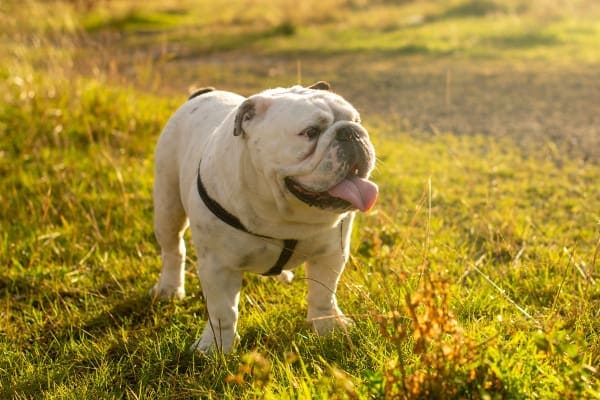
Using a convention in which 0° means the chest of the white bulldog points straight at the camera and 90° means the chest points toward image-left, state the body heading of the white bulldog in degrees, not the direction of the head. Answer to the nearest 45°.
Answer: approximately 315°
